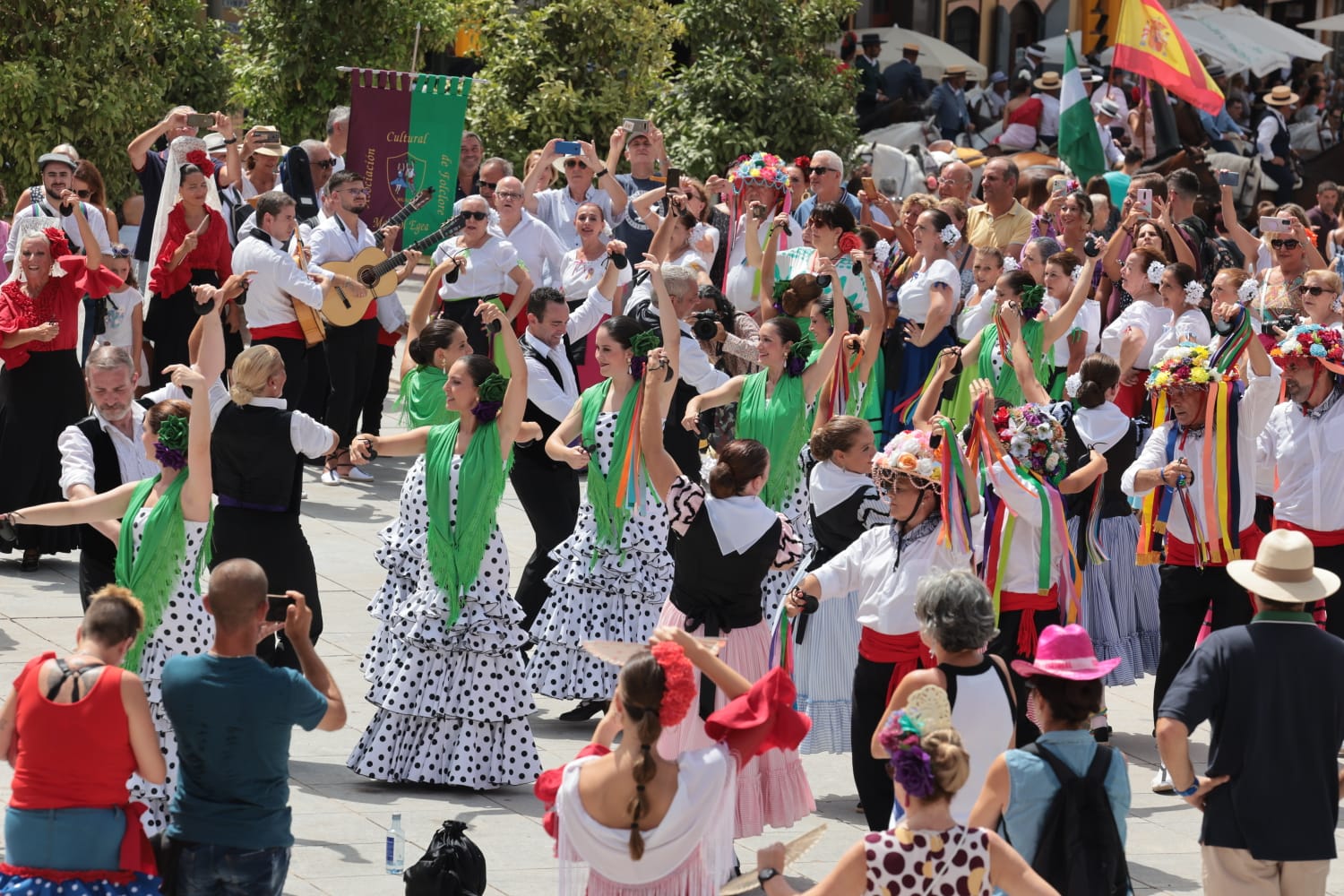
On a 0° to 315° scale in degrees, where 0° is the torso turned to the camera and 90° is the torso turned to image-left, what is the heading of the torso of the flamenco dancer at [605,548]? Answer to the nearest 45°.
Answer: approximately 45°

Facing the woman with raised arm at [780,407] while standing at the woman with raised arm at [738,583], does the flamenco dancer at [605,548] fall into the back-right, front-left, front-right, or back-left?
front-left

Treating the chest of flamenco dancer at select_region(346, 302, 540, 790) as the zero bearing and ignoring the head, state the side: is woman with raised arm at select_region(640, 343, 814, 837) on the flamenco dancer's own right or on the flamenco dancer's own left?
on the flamenco dancer's own left

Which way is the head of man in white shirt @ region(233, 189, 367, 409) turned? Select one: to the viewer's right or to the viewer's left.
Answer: to the viewer's right

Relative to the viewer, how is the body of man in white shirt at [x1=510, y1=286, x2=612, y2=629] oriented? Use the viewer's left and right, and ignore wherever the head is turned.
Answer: facing the viewer and to the right of the viewer

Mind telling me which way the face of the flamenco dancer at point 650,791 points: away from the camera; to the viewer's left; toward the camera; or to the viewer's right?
away from the camera

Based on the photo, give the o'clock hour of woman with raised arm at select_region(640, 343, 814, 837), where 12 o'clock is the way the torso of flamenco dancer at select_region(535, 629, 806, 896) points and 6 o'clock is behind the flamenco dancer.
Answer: The woman with raised arm is roughly at 12 o'clock from the flamenco dancer.

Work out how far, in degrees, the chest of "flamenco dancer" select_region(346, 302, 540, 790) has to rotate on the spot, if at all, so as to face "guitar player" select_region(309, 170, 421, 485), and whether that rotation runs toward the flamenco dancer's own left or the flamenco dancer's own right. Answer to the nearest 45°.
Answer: approximately 135° to the flamenco dancer's own right

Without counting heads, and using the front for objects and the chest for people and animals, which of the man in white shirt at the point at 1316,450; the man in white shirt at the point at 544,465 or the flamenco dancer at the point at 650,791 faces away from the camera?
the flamenco dancer

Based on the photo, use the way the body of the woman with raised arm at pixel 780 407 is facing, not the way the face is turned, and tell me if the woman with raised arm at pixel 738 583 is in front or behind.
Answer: in front

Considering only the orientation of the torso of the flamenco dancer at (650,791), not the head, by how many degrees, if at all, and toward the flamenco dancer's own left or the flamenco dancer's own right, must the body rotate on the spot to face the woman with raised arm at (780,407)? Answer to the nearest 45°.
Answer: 0° — they already face them

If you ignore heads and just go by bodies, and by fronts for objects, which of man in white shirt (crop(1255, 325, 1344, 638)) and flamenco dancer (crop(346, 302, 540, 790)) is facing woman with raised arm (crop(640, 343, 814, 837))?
the man in white shirt

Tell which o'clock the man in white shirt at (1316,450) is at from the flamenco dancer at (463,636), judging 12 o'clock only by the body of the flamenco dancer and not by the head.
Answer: The man in white shirt is roughly at 7 o'clock from the flamenco dancer.

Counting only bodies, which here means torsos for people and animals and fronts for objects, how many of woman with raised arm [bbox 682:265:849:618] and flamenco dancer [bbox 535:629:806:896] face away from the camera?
1

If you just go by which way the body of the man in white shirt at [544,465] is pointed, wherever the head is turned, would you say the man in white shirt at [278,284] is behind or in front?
behind

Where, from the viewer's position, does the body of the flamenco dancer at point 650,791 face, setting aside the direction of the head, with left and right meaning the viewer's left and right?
facing away from the viewer

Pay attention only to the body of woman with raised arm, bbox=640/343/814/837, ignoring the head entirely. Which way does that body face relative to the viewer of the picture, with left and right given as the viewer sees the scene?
facing away from the viewer
